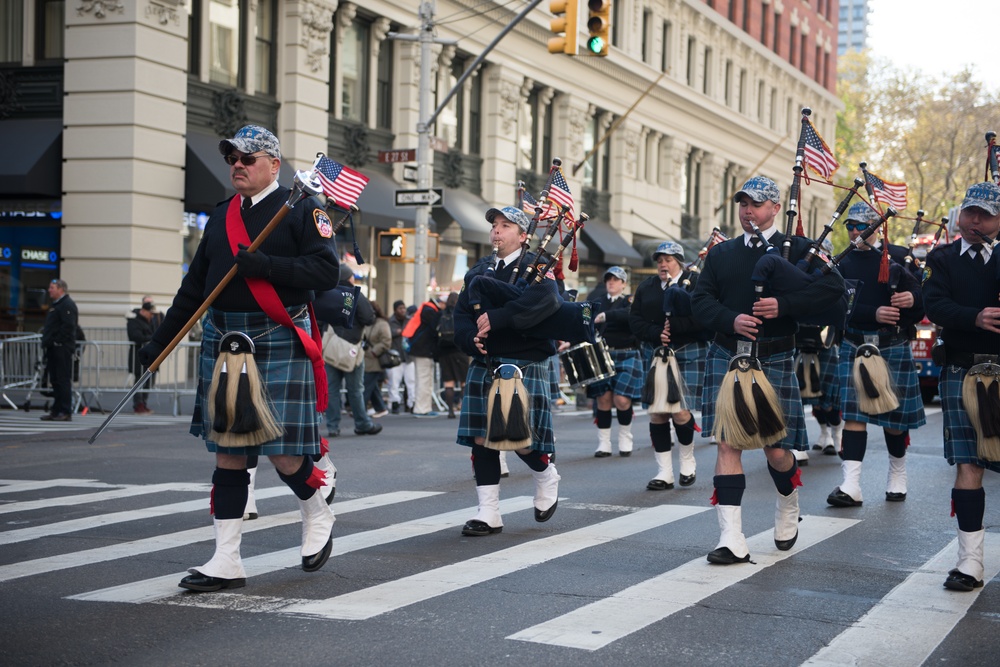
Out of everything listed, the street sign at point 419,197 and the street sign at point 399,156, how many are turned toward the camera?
2

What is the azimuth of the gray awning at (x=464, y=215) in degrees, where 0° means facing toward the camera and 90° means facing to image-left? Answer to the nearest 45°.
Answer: approximately 315°

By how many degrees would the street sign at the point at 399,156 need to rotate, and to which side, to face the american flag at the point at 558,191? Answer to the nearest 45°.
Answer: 0° — it already faces it

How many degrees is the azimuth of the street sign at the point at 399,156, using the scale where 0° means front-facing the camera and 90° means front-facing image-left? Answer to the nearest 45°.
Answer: approximately 0°

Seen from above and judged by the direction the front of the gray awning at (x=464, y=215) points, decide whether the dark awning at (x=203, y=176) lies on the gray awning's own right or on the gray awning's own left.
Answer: on the gray awning's own right

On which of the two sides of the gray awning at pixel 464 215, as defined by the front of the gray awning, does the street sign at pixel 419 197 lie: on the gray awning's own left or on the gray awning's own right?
on the gray awning's own right

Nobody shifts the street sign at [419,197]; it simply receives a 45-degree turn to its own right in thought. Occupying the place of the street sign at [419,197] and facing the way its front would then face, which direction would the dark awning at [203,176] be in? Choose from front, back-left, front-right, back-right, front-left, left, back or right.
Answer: front-right

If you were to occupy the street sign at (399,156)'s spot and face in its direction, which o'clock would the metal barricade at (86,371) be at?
The metal barricade is roughly at 2 o'clock from the street sign.

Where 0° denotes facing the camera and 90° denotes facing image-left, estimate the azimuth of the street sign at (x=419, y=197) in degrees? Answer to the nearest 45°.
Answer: approximately 0°
